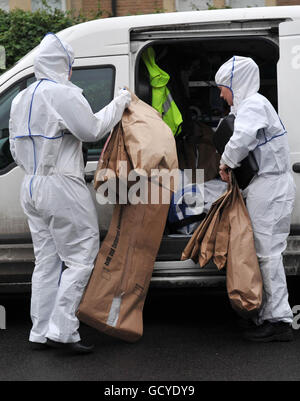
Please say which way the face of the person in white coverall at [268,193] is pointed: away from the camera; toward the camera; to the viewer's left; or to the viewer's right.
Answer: to the viewer's left

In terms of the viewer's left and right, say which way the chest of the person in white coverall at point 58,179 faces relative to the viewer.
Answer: facing away from the viewer and to the right of the viewer

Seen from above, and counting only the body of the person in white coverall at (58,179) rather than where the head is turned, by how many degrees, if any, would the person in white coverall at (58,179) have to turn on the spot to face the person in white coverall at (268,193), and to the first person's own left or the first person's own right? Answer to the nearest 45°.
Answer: approximately 45° to the first person's own right

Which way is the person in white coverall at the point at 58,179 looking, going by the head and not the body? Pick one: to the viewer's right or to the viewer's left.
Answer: to the viewer's right

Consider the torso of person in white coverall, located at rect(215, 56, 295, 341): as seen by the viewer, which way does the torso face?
to the viewer's left

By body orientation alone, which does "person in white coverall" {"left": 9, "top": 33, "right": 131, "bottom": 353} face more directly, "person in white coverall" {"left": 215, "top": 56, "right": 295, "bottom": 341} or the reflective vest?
the reflective vest

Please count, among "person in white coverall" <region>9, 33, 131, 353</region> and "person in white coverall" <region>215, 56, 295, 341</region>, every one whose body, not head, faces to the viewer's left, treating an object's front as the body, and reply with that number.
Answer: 1

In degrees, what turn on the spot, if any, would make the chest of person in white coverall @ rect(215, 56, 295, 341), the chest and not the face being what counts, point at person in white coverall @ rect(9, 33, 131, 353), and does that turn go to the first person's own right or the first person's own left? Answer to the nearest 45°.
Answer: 0° — they already face them

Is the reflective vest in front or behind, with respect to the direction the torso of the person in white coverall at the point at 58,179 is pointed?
in front

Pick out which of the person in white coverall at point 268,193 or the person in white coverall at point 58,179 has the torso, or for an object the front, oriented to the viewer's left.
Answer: the person in white coverall at point 268,193
